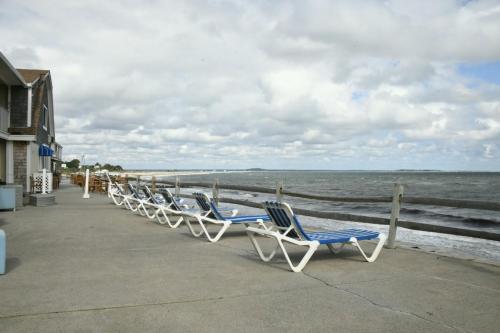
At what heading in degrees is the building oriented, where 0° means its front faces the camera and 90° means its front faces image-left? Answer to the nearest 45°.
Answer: approximately 270°

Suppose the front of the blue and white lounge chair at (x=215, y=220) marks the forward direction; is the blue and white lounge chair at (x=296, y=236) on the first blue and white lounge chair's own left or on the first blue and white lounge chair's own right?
on the first blue and white lounge chair's own right

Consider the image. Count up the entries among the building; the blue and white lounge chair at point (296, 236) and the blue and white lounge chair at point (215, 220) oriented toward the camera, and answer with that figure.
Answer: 0

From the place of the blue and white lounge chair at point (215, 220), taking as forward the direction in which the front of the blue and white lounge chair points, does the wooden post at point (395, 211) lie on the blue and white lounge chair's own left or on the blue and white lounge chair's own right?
on the blue and white lounge chair's own right

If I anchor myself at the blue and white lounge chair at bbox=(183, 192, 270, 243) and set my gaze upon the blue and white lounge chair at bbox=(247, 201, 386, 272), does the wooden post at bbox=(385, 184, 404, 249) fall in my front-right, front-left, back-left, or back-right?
front-left

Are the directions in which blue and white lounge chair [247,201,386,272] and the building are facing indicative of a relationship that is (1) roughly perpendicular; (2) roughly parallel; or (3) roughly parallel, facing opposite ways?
roughly parallel

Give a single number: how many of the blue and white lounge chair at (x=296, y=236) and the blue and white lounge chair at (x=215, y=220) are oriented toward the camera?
0

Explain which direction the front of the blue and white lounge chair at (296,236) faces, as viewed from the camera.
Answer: facing away from the viewer and to the right of the viewer

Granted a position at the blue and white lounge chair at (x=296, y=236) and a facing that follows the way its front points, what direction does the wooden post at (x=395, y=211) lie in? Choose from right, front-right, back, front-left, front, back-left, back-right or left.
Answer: front

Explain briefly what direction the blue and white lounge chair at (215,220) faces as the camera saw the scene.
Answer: facing away from the viewer and to the right of the viewer
